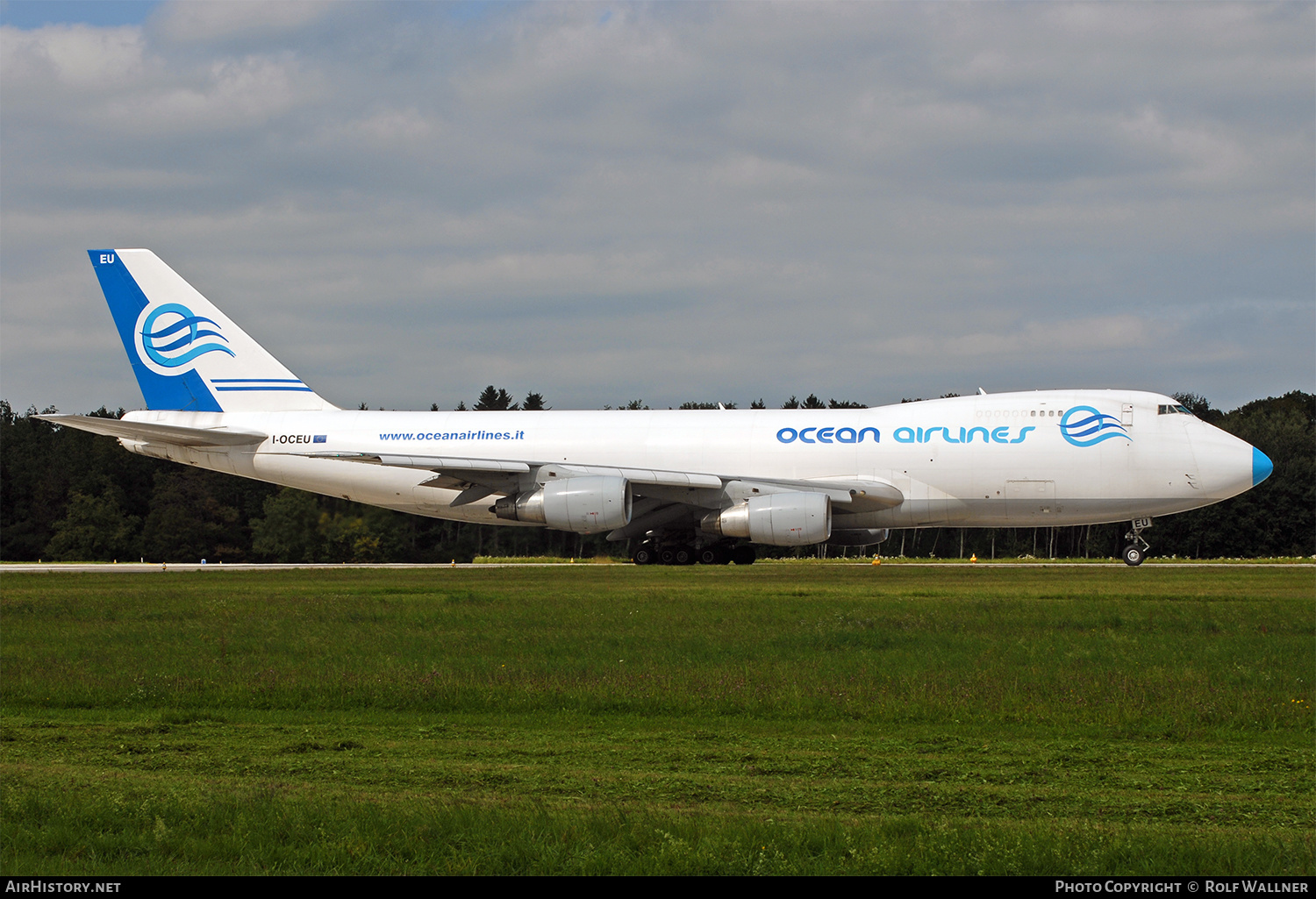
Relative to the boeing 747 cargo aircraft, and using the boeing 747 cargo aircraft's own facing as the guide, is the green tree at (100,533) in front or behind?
behind

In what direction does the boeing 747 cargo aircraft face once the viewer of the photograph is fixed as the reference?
facing to the right of the viewer

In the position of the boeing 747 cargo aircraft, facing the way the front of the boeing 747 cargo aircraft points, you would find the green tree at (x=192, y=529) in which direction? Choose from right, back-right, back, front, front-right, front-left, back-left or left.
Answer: back-left
